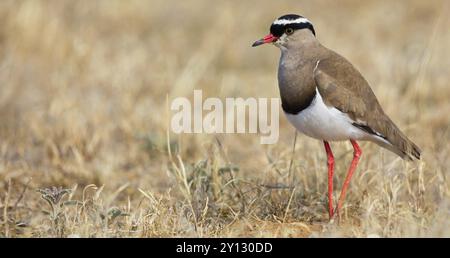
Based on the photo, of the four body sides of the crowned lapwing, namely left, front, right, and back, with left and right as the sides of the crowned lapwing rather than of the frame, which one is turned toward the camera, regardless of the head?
left
